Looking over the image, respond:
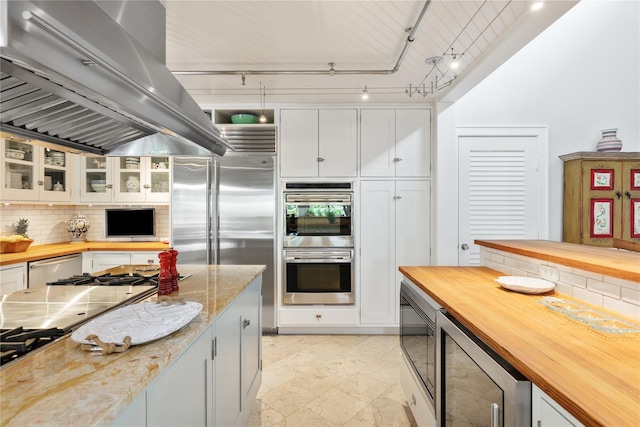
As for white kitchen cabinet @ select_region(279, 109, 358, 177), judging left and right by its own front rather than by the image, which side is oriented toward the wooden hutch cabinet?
left

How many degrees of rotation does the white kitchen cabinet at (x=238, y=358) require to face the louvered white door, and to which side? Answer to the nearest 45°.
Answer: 0° — it already faces it

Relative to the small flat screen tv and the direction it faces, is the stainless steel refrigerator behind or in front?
in front

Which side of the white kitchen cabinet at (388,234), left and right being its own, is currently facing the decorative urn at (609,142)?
left

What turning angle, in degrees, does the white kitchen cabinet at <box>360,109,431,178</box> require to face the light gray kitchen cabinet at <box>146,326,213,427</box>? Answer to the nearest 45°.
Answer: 0° — it already faces it

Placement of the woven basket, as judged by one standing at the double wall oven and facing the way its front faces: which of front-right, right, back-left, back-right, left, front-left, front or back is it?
right

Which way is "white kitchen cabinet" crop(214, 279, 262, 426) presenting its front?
to the viewer's right

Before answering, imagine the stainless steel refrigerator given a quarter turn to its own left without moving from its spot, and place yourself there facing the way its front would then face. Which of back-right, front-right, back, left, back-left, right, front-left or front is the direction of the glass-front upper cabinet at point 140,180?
back-left

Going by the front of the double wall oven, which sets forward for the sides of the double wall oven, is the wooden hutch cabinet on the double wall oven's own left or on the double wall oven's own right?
on the double wall oven's own left

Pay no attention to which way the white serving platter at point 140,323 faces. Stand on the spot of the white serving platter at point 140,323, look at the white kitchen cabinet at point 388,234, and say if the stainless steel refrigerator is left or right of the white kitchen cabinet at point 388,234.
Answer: left

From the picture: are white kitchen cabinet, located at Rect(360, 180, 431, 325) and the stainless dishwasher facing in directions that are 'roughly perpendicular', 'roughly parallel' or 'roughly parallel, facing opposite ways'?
roughly perpendicular

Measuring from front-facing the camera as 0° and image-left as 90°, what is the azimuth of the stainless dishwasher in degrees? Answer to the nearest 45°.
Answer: approximately 315°
